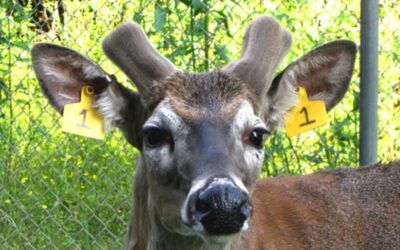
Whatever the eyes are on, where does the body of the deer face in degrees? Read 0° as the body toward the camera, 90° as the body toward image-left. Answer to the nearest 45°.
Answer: approximately 45°

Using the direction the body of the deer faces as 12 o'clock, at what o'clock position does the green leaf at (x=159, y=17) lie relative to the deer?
The green leaf is roughly at 4 o'clock from the deer.
